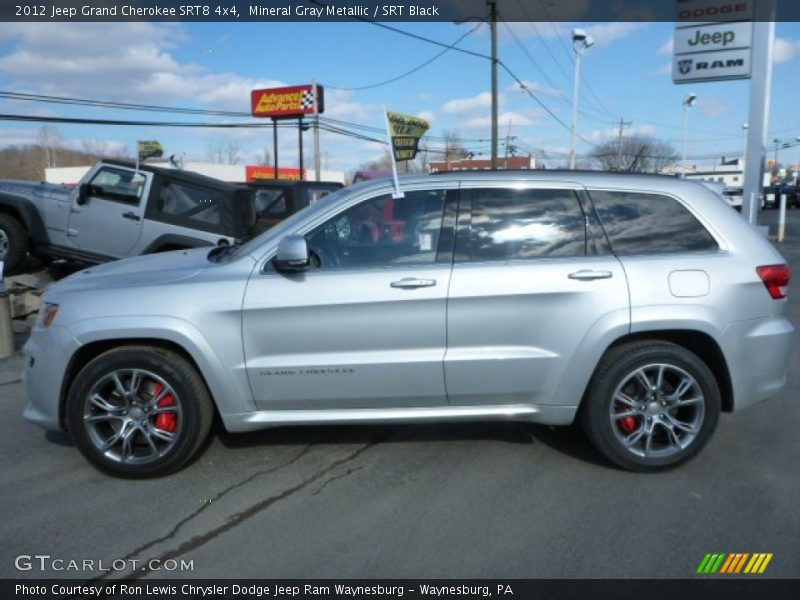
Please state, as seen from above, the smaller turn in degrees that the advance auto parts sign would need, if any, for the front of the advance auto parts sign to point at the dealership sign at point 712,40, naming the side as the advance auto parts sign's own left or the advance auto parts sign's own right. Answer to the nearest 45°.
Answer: approximately 90° to the advance auto parts sign's own left

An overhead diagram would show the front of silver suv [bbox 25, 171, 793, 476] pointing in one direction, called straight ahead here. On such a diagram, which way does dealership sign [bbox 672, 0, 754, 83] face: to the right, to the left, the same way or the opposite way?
to the left

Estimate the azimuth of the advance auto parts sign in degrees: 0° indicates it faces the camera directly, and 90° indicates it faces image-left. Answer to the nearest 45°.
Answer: approximately 45°

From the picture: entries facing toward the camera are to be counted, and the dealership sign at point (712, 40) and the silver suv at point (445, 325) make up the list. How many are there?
1

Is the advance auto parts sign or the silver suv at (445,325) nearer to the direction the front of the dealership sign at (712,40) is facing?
the silver suv

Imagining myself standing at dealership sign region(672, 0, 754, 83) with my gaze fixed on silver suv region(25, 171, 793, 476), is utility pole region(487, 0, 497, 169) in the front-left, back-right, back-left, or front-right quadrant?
back-right

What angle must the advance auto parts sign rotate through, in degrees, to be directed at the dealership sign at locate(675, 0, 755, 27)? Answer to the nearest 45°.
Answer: approximately 90° to its left

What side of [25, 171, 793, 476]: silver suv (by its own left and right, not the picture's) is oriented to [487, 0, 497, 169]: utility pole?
right

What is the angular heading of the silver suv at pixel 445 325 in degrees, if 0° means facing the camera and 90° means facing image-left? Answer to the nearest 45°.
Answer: approximately 90°
